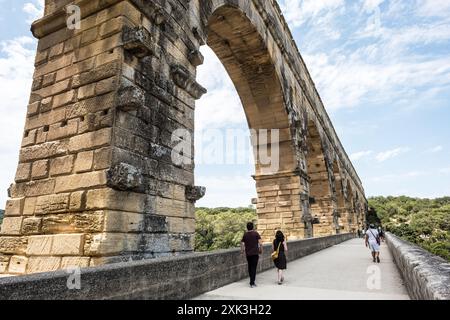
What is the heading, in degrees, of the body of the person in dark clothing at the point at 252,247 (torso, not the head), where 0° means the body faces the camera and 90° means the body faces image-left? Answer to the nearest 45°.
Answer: approximately 180°

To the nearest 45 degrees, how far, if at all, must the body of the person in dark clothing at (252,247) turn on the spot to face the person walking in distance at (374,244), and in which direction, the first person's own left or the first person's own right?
approximately 45° to the first person's own right

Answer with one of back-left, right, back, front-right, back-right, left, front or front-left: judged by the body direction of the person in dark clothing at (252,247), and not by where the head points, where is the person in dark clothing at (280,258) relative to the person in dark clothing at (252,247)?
front-right
